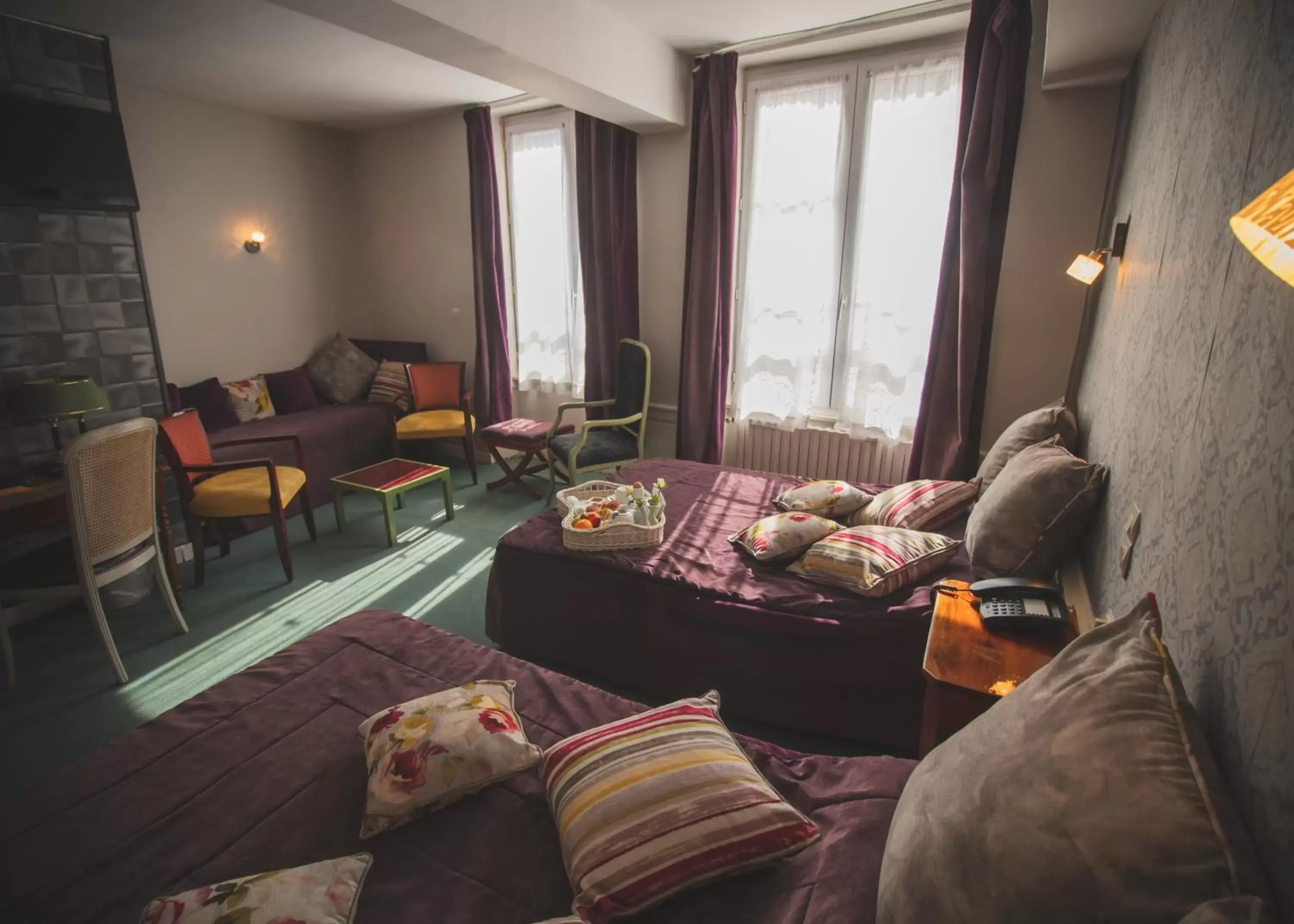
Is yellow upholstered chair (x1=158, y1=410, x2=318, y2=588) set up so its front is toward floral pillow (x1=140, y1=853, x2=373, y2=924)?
no

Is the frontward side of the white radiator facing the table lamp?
no

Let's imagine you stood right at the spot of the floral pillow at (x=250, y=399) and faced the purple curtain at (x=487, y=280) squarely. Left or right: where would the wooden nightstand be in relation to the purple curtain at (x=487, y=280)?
right

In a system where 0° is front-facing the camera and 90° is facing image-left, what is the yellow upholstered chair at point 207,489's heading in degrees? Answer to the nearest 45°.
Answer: approximately 270°

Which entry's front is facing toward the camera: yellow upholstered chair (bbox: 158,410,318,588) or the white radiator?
the white radiator

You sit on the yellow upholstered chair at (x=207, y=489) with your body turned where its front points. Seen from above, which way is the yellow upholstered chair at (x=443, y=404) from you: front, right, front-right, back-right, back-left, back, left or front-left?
front-left

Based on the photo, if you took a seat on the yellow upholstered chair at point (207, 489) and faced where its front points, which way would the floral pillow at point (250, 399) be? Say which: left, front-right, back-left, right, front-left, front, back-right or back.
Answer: left

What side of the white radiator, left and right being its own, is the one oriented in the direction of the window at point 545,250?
right

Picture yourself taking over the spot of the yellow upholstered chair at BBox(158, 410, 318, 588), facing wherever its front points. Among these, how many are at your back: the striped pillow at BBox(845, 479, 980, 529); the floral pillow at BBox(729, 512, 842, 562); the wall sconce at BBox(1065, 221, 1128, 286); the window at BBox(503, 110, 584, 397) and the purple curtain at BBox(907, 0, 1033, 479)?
0

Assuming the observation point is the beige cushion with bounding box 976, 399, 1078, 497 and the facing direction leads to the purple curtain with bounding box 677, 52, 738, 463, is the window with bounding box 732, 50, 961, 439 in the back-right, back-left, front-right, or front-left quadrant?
front-right

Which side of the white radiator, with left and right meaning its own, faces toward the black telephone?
front

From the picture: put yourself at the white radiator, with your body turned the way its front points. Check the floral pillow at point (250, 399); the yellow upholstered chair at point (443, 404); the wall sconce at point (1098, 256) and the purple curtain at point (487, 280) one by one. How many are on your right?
3

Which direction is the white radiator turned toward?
toward the camera

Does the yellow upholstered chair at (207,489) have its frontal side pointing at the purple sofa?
no

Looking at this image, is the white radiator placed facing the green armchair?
no

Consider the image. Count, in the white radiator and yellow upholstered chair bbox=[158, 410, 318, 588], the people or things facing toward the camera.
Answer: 1
